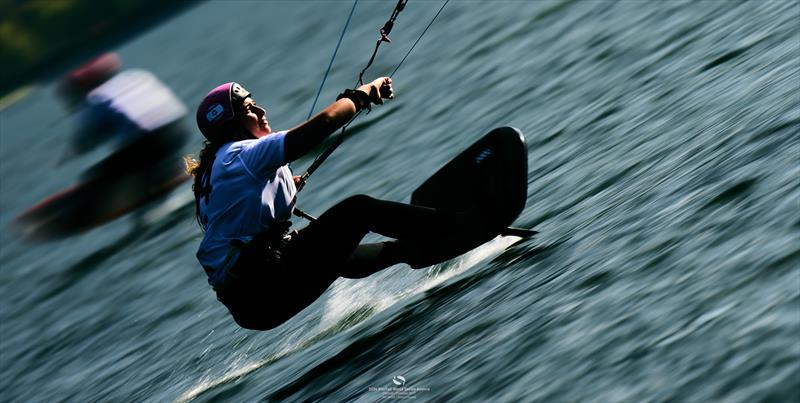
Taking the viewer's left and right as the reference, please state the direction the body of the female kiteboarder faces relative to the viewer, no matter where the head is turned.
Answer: facing to the right of the viewer
